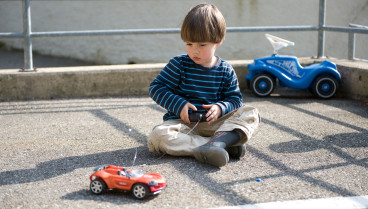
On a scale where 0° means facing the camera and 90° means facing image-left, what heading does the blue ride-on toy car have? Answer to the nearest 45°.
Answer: approximately 90°

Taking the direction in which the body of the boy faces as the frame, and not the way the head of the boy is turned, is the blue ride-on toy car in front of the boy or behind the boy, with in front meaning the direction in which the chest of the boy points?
behind

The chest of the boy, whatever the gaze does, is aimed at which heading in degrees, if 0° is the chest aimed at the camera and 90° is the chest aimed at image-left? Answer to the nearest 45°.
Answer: approximately 0°

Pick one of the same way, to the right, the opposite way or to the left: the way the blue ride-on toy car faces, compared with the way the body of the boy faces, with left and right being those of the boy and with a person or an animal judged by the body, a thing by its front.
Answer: to the right

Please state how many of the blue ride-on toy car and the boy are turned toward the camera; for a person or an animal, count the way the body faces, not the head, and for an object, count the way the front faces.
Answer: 1

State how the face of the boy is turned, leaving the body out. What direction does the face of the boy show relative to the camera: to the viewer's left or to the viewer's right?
to the viewer's left

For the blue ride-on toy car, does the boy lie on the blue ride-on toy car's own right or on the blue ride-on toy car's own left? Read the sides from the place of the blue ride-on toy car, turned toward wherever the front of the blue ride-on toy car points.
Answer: on the blue ride-on toy car's own left
